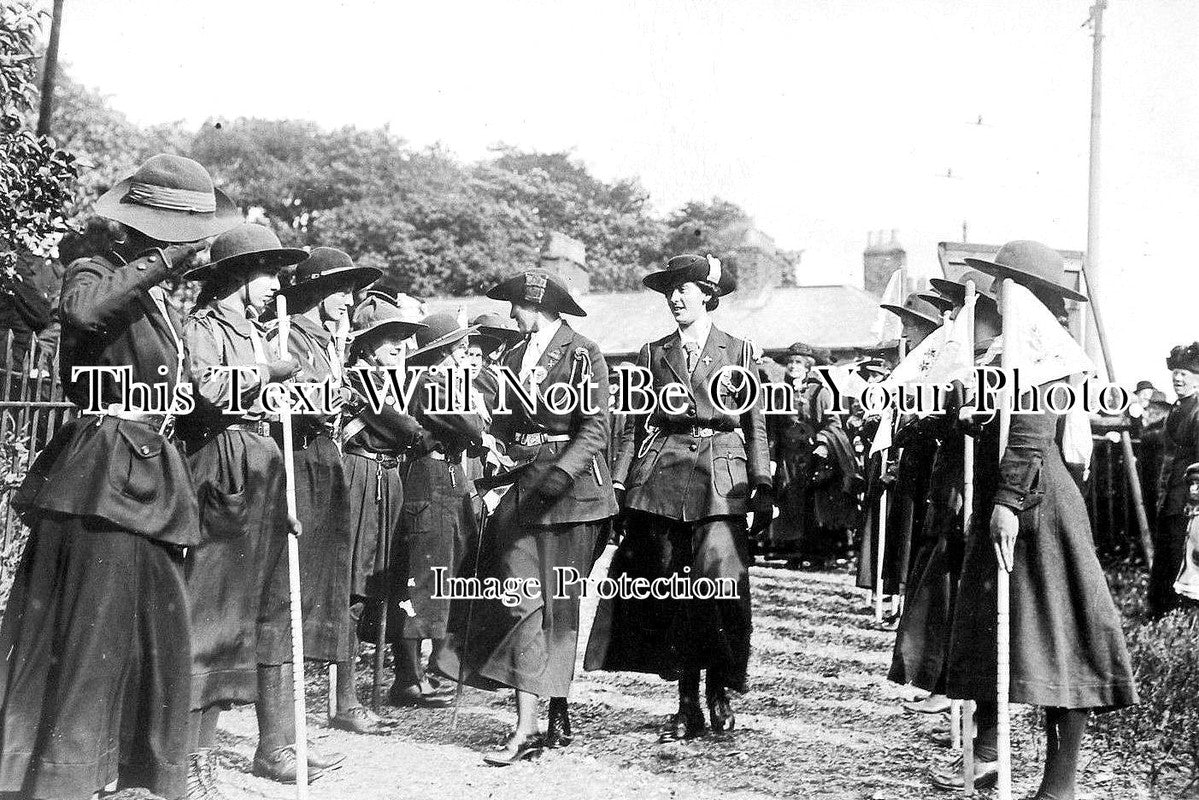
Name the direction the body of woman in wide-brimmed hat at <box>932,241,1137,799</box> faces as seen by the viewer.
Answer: to the viewer's left

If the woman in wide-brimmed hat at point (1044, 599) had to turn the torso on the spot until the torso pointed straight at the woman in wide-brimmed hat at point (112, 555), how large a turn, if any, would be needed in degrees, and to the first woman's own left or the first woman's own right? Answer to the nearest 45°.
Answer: approximately 45° to the first woman's own left

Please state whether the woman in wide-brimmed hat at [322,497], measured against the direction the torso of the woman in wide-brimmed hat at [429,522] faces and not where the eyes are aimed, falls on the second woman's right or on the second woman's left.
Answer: on the second woman's right

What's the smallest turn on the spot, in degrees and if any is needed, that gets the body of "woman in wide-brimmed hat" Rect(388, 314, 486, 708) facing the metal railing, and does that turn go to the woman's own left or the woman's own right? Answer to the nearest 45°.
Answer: approximately 135° to the woman's own left

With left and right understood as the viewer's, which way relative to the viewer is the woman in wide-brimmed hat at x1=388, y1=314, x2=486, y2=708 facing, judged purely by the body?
facing to the right of the viewer

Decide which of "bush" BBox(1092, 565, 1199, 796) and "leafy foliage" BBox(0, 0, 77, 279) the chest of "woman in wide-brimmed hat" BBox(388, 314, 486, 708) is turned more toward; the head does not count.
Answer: the bush

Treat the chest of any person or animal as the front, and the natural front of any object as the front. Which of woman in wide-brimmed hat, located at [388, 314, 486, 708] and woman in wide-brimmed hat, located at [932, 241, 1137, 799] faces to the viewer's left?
woman in wide-brimmed hat, located at [932, 241, 1137, 799]

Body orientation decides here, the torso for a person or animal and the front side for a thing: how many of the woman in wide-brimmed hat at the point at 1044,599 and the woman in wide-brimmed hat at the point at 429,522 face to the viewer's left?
1

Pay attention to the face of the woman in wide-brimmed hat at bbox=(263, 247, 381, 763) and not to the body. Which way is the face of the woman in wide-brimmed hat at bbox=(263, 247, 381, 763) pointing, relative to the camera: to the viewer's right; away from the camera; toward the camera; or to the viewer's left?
to the viewer's right
